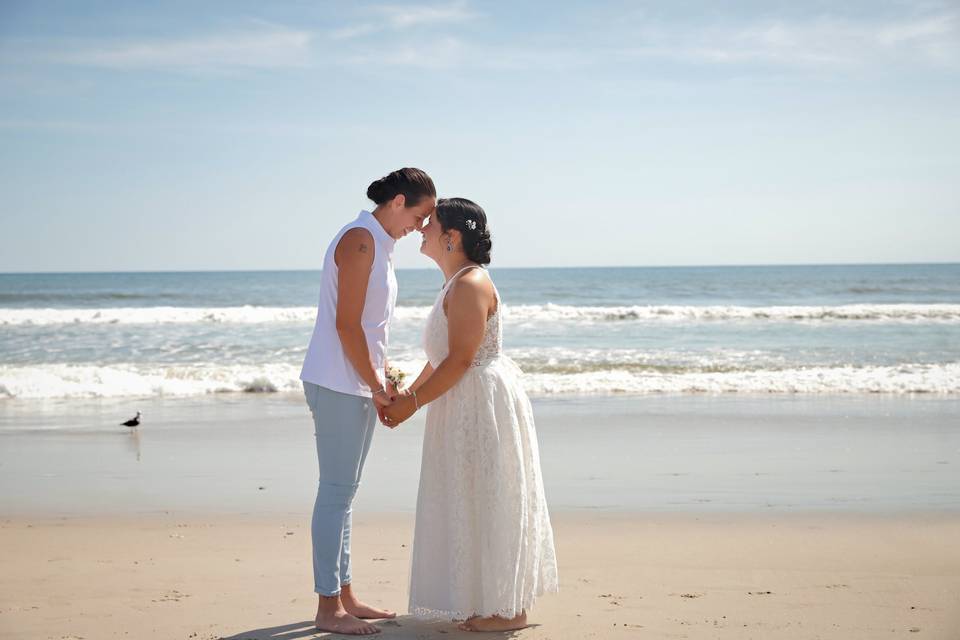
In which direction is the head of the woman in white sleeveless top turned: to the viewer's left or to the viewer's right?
to the viewer's right

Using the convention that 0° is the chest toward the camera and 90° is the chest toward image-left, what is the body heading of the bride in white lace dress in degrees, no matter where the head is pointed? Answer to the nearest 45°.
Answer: approximately 90°

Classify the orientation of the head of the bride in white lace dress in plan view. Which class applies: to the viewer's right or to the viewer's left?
to the viewer's left

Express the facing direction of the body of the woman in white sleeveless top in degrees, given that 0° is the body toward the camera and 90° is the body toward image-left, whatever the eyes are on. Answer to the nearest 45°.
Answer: approximately 270°
